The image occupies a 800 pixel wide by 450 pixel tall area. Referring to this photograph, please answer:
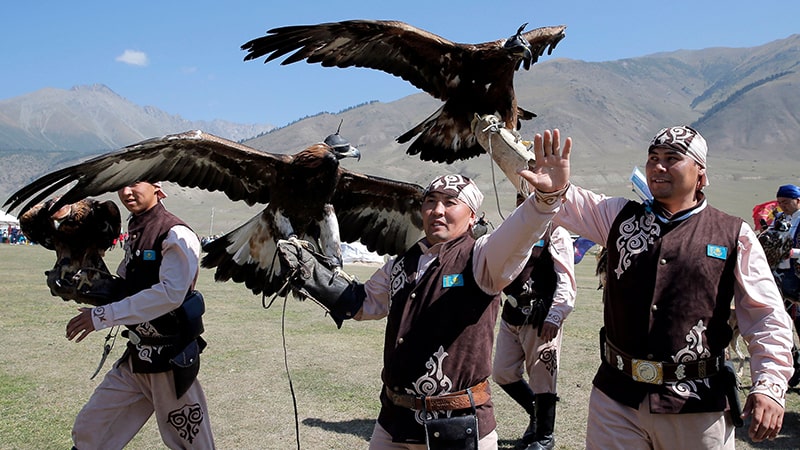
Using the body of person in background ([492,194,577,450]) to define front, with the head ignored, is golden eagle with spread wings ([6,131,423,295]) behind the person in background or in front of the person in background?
in front

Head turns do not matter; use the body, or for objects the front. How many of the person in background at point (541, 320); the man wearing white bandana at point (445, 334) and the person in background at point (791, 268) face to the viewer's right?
0

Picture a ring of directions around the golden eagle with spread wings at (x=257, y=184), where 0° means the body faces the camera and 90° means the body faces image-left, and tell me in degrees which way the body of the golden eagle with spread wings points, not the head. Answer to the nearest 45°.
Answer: approximately 315°

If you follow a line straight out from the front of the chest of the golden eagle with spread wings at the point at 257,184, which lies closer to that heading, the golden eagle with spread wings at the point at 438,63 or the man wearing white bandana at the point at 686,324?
the man wearing white bandana

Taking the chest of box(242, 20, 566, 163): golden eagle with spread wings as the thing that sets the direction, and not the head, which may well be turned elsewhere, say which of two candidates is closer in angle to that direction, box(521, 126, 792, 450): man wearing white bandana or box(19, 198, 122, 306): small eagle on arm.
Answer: the man wearing white bandana

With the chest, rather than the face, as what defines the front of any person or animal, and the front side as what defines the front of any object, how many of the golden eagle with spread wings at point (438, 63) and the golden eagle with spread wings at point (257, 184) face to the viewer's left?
0

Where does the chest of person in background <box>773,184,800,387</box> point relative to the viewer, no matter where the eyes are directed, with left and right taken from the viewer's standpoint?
facing the viewer and to the left of the viewer

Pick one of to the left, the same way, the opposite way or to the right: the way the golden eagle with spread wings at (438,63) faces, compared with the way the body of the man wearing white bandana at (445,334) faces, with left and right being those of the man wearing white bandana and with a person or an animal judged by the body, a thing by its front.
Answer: to the left

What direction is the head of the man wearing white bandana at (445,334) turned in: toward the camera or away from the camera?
toward the camera

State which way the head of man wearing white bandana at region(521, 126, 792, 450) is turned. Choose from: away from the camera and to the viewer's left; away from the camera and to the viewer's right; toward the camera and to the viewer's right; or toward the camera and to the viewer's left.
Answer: toward the camera and to the viewer's left

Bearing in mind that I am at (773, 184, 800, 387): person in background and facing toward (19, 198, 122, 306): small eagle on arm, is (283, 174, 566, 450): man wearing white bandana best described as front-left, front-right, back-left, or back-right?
front-left

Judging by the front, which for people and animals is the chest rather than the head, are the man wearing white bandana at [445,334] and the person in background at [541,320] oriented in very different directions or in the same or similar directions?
same or similar directions

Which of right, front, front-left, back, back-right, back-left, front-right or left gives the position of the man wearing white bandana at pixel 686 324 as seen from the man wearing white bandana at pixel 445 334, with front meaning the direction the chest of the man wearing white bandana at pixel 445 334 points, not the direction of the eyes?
back-left

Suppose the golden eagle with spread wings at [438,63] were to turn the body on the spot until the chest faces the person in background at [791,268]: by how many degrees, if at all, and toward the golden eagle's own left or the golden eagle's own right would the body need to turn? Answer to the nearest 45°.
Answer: approximately 45° to the golden eagle's own left
